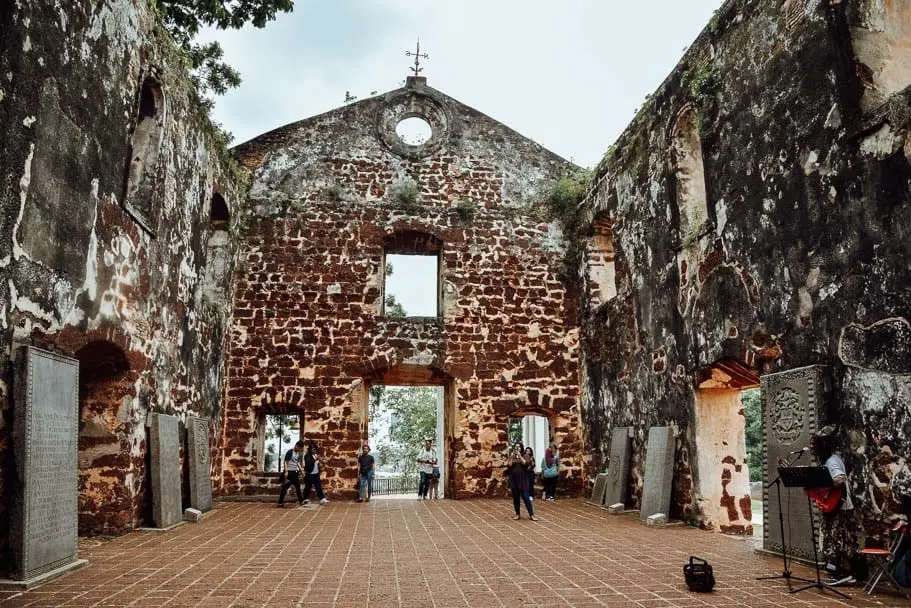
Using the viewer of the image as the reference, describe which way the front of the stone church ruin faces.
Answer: facing away from the viewer

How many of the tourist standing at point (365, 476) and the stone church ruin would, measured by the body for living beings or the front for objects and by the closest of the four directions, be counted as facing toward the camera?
1

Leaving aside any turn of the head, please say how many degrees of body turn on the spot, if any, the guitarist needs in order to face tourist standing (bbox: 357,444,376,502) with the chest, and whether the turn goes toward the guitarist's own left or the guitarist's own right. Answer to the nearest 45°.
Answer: approximately 45° to the guitarist's own right

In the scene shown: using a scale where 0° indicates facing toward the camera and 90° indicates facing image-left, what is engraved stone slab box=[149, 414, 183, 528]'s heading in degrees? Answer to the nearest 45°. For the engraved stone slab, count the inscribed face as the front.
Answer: approximately 315°

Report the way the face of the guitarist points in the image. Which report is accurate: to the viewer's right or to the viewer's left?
to the viewer's left

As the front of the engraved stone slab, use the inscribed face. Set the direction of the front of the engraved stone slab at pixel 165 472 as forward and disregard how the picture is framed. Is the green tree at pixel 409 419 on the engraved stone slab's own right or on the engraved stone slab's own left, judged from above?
on the engraved stone slab's own left

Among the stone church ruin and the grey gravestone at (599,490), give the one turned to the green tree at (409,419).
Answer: the stone church ruin

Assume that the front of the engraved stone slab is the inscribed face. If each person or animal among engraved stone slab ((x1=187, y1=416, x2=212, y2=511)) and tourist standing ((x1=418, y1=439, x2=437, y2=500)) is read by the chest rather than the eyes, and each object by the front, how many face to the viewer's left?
0

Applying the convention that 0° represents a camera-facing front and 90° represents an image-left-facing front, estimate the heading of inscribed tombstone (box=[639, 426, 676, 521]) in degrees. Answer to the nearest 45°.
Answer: approximately 45°

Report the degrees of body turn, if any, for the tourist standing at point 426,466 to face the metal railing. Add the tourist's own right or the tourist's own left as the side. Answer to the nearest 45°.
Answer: approximately 180°

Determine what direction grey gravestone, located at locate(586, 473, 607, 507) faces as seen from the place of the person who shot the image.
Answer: facing the viewer and to the left of the viewer
